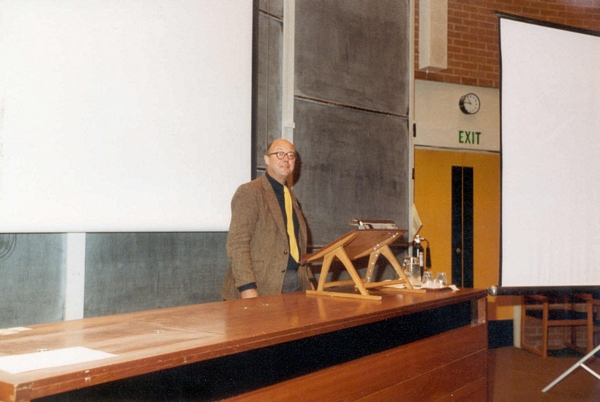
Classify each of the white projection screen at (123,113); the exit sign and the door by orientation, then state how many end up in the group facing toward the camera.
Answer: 3

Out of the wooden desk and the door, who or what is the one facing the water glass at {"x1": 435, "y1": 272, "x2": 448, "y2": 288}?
the door

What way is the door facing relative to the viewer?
toward the camera

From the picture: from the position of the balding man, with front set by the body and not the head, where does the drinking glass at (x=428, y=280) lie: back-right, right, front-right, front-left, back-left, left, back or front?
front-left

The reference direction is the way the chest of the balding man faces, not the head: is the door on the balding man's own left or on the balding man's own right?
on the balding man's own left

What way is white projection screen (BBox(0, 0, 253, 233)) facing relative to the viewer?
toward the camera

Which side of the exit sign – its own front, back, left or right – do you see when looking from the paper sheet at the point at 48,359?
front

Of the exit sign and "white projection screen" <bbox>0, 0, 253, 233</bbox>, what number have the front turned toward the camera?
2

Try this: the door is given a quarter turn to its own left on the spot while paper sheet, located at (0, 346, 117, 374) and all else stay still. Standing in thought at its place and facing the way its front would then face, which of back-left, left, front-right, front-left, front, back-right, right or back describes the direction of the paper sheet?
right

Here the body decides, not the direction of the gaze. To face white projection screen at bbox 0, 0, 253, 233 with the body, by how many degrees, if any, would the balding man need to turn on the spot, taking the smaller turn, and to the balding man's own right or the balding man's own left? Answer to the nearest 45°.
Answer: approximately 135° to the balding man's own right

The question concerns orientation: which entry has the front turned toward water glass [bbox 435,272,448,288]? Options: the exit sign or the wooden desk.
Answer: the exit sign
